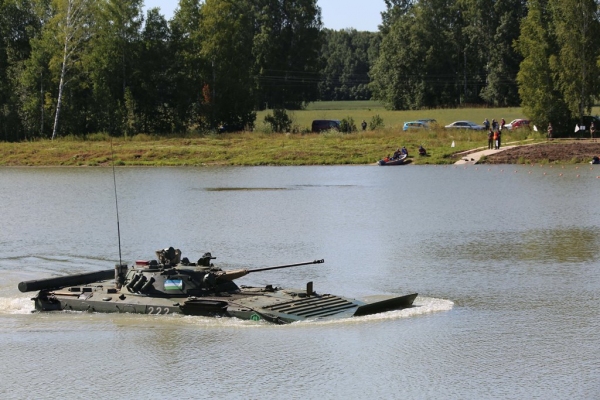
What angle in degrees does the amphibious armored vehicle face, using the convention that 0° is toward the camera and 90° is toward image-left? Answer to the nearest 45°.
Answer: approximately 315°
